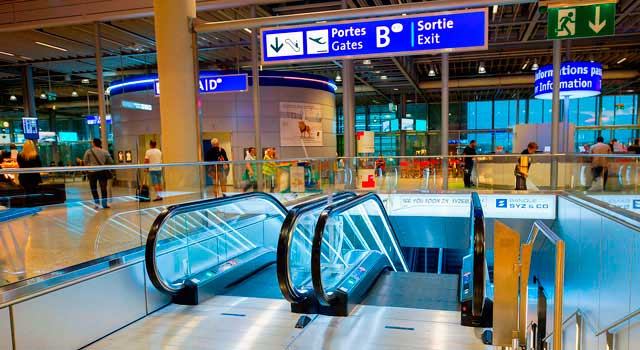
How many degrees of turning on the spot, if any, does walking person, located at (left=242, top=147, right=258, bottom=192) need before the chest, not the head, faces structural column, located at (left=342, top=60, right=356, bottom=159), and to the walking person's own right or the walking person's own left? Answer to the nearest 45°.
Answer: approximately 45° to the walking person's own left

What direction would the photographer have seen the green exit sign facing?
facing the viewer

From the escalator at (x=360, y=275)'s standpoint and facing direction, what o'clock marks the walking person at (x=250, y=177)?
The walking person is roughly at 5 o'clock from the escalator.

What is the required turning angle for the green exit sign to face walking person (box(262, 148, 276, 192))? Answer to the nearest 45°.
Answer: approximately 90° to its right

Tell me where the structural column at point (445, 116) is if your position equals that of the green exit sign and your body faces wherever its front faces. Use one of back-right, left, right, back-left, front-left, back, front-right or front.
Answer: back-right

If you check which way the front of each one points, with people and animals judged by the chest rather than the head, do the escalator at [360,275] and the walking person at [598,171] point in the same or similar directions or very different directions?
very different directions
